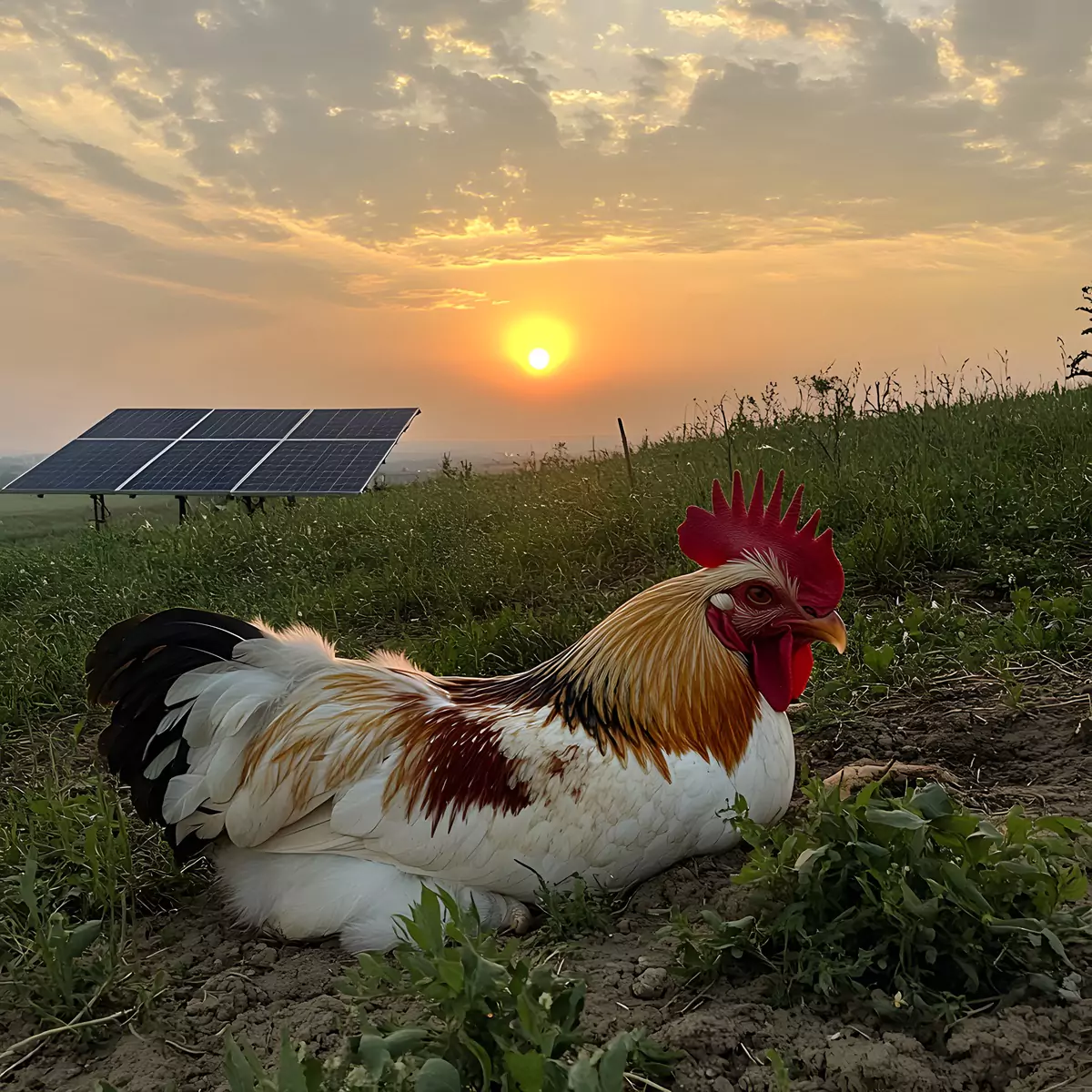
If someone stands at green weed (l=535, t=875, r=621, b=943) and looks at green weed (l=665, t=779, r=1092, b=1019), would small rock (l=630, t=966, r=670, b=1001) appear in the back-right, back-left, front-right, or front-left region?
front-right

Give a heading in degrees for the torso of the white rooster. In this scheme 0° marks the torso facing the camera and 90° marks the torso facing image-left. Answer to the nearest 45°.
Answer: approximately 270°

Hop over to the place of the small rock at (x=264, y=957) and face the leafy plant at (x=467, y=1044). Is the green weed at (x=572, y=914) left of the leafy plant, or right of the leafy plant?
left

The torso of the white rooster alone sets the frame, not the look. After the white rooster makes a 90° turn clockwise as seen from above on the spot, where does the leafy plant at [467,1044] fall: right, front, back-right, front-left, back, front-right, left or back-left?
front

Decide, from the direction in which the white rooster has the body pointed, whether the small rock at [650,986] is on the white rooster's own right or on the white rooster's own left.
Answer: on the white rooster's own right

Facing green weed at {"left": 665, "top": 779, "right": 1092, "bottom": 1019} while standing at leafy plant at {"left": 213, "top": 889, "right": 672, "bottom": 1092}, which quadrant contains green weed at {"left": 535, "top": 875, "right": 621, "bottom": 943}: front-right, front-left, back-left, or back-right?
front-left
